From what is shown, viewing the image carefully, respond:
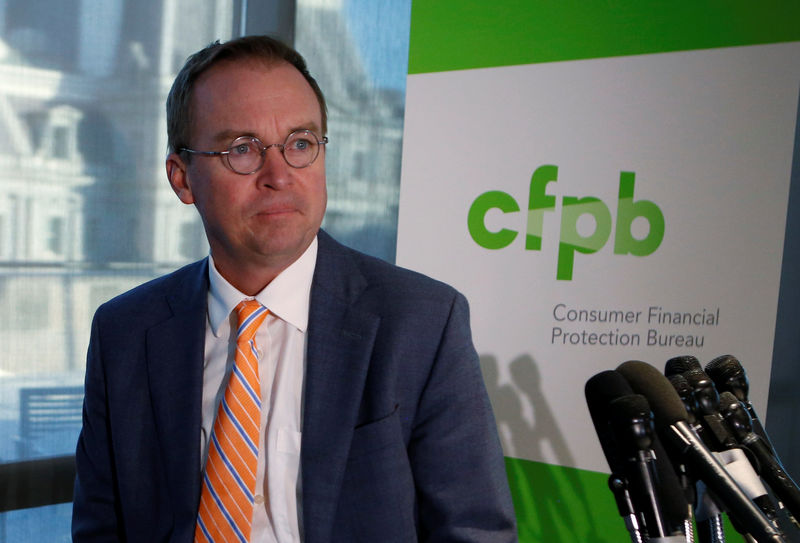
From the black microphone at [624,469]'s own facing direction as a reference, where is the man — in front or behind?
in front

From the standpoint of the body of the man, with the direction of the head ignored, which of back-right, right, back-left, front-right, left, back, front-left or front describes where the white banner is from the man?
back-left

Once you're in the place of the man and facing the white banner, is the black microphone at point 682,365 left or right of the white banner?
right

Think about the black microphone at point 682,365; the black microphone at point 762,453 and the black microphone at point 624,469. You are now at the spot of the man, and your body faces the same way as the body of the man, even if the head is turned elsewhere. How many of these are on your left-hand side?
3

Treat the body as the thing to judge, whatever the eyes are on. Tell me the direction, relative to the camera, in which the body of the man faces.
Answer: toward the camera

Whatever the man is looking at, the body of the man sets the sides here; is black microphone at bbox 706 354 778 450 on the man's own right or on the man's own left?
on the man's own left

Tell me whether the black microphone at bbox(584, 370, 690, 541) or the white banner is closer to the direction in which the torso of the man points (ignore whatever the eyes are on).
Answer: the black microphone

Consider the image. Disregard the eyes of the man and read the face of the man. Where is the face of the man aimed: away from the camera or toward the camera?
toward the camera

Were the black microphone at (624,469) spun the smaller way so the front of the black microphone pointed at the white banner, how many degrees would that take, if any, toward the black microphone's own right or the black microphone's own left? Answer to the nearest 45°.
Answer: approximately 90° to the black microphone's own right

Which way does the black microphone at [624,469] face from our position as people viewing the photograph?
facing to the left of the viewer

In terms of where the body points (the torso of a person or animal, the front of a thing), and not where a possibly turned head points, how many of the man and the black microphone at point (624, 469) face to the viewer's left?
1

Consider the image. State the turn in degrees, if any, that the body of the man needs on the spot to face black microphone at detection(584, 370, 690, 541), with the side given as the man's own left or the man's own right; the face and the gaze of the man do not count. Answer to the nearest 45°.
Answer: approximately 90° to the man's own left
